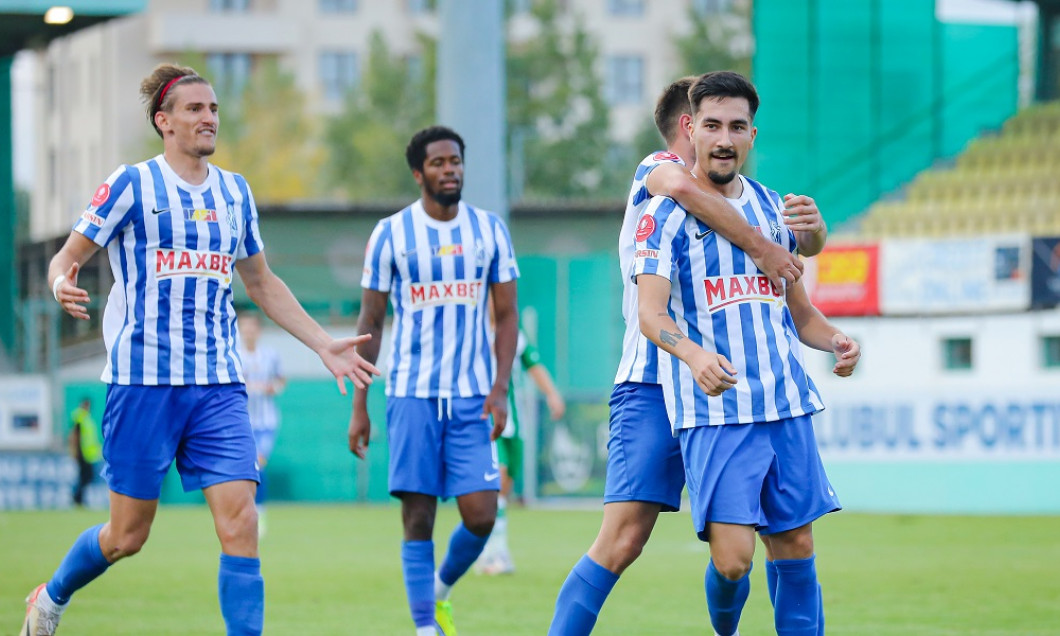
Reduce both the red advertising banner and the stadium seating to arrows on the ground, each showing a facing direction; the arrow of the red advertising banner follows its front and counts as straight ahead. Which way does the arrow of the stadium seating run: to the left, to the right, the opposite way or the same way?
the same way

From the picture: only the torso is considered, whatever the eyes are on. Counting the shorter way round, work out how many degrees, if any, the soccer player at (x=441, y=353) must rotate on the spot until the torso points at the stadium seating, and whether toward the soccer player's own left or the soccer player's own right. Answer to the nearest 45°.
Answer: approximately 135° to the soccer player's own left

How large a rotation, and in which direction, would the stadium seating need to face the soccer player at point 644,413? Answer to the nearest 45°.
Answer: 0° — it already faces them

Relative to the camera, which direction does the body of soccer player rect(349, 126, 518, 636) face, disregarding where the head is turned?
toward the camera

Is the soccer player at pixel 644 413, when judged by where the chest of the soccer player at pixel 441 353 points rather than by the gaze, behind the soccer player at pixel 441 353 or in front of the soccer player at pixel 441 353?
in front

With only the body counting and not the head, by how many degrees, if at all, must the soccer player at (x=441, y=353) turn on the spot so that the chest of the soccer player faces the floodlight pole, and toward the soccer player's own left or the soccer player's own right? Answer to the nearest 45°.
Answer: approximately 180°

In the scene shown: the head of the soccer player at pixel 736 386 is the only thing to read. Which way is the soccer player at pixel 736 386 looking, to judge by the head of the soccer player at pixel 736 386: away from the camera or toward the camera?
toward the camera

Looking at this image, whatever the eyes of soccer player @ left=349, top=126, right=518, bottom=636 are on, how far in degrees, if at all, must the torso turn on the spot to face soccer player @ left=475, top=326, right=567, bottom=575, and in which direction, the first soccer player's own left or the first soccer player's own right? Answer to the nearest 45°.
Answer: approximately 180°

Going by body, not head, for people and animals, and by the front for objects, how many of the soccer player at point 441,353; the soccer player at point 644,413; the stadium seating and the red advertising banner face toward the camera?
3

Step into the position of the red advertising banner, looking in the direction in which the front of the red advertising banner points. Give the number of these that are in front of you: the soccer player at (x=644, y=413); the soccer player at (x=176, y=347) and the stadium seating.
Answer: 2

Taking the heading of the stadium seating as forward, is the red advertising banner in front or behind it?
in front

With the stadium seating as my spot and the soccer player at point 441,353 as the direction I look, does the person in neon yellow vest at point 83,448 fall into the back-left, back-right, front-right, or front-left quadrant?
front-right

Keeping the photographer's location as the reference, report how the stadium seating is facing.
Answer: facing the viewer

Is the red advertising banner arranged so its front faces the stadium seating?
no

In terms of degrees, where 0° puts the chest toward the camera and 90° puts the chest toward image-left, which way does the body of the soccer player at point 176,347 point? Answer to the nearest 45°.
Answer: approximately 315°
